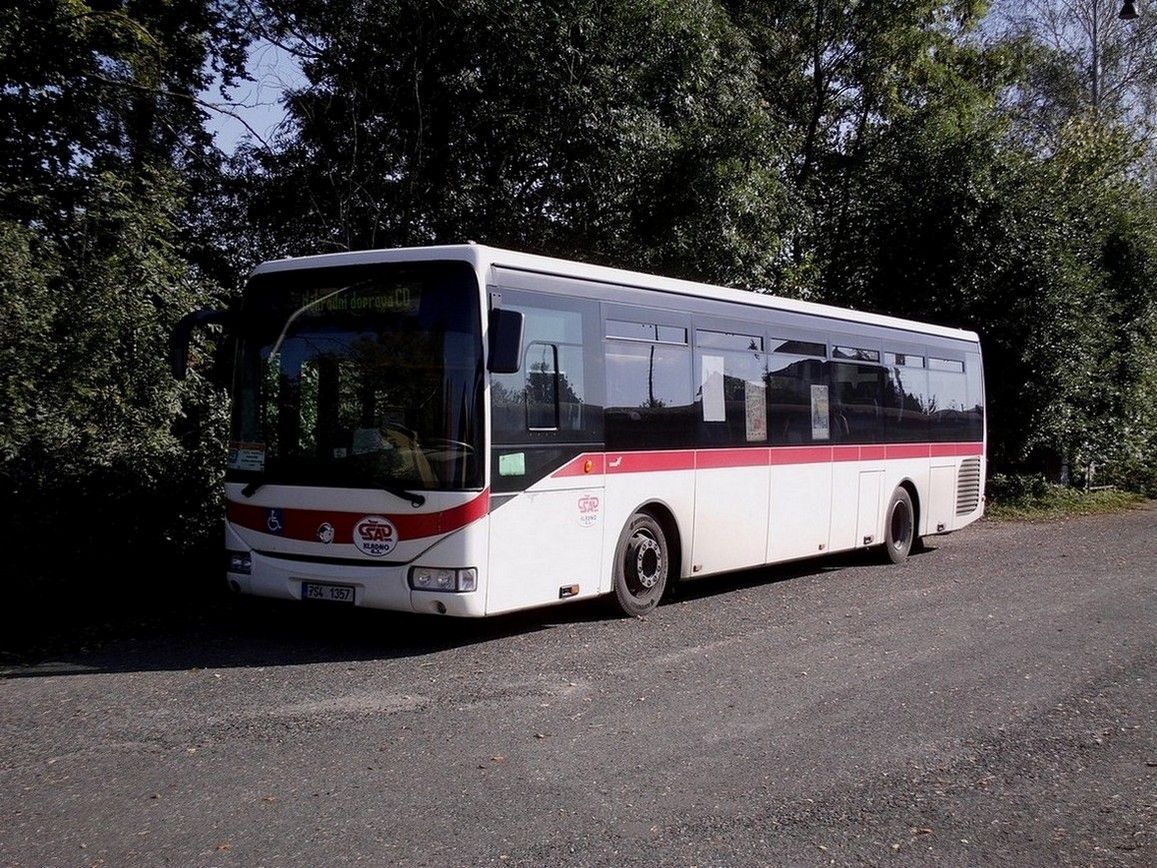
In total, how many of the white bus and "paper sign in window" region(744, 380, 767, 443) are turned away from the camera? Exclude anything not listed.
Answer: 0

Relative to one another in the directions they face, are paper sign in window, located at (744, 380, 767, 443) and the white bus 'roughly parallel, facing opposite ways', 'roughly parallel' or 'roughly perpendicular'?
roughly perpendicular

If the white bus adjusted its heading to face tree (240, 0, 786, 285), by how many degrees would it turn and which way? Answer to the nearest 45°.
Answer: approximately 135° to its right

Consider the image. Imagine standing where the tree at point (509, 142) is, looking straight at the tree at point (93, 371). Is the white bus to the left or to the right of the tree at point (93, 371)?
left

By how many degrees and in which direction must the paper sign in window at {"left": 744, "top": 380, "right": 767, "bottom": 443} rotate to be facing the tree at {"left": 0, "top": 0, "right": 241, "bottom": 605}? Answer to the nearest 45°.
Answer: approximately 135° to its right

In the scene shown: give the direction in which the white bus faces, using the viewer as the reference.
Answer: facing the viewer and to the left of the viewer

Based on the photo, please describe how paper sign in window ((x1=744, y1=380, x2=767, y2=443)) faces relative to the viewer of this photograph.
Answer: facing the viewer and to the right of the viewer

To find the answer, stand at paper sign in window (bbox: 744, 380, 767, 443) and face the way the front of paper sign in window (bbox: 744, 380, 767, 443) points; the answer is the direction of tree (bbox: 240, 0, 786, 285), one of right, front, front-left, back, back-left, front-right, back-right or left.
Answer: back
